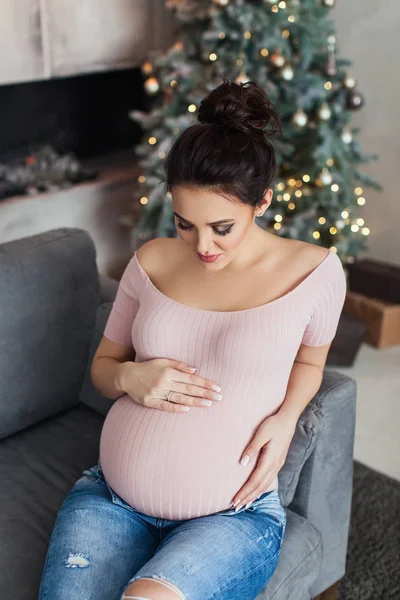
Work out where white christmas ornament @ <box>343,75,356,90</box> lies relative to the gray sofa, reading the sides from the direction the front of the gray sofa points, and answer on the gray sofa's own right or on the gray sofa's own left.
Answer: on the gray sofa's own left

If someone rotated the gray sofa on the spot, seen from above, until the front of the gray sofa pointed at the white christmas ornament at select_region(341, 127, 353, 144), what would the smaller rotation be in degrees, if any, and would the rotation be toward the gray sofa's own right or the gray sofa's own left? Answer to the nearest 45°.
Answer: approximately 90° to the gray sofa's own left

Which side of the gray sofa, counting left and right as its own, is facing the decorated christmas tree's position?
left

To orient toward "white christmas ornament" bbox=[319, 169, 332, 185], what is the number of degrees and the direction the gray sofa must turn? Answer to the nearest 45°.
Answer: approximately 90° to its left
